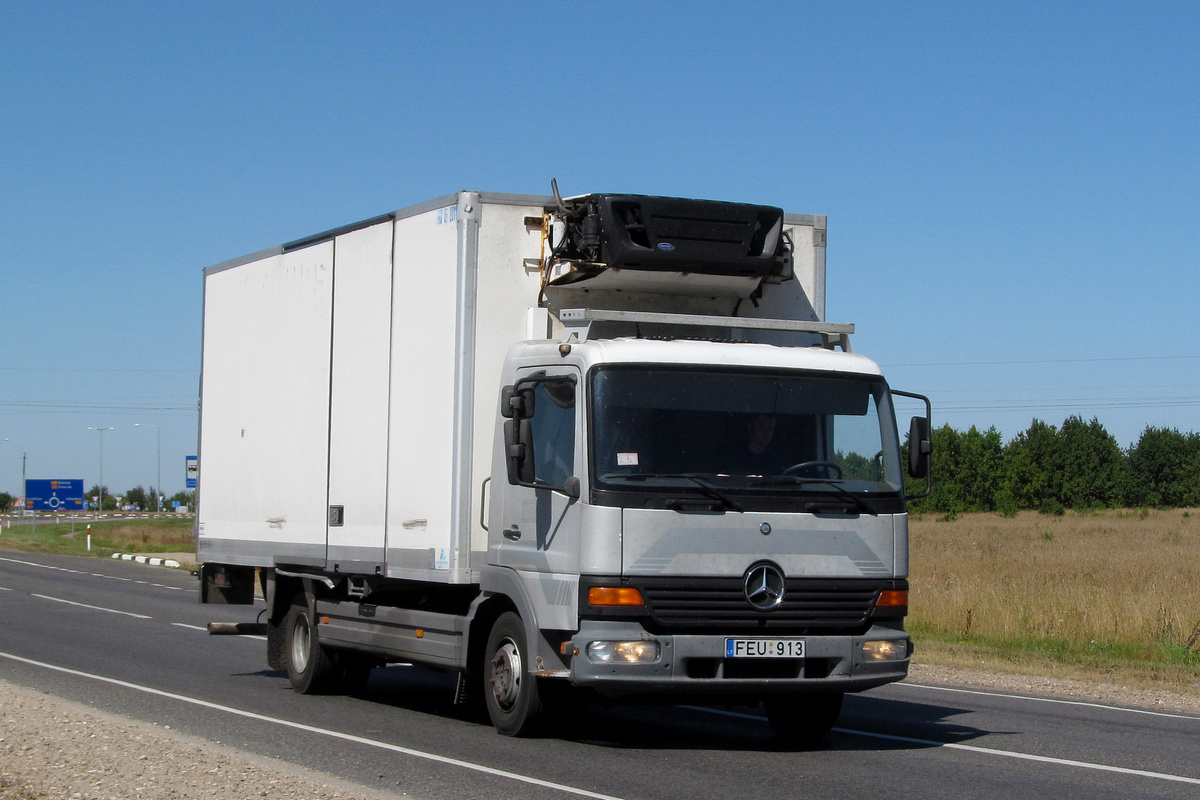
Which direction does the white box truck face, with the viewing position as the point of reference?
facing the viewer and to the right of the viewer
